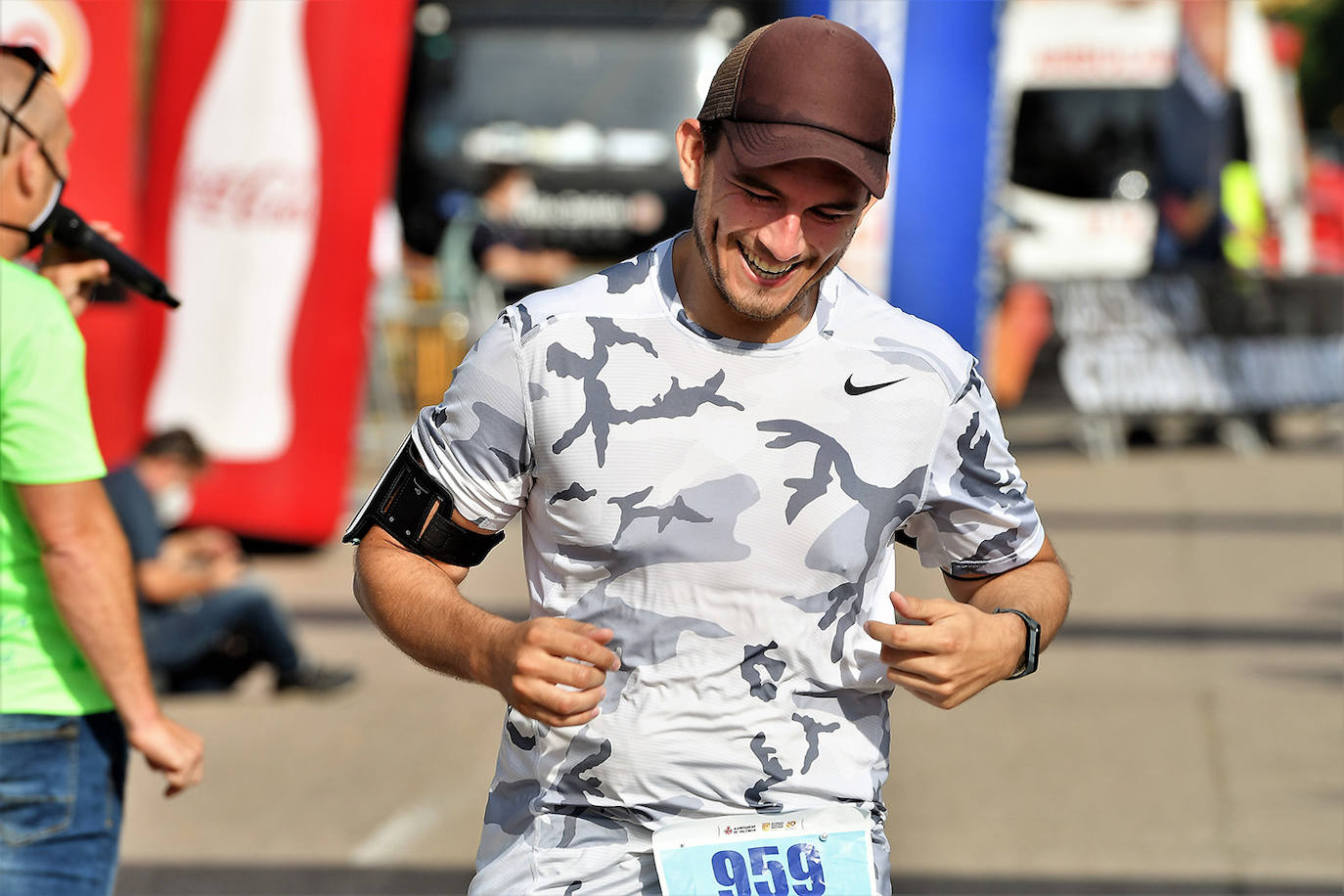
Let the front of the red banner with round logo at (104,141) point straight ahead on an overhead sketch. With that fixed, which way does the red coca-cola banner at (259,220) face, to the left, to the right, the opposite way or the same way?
the same way

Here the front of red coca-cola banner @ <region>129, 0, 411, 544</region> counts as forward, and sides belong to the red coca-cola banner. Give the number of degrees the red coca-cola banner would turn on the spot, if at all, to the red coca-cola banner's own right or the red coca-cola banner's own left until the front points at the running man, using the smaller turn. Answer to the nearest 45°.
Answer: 0° — it already faces them

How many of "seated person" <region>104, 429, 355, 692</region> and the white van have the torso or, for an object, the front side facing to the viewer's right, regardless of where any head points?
1

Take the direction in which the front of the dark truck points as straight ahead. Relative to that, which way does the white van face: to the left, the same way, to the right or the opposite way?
the same way

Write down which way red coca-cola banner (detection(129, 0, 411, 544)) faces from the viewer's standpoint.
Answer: facing the viewer

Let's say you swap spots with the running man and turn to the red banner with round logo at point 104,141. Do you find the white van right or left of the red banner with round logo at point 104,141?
right

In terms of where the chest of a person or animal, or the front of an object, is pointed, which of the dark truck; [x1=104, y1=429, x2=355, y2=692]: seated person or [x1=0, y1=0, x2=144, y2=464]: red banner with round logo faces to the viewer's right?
the seated person

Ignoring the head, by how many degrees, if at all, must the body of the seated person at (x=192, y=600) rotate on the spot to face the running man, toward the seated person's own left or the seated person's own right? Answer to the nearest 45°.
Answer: approximately 90° to the seated person's own right

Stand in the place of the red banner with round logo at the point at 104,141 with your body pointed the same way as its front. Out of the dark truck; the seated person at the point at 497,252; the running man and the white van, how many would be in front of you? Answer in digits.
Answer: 1

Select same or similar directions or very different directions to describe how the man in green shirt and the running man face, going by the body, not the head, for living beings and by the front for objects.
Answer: very different directions

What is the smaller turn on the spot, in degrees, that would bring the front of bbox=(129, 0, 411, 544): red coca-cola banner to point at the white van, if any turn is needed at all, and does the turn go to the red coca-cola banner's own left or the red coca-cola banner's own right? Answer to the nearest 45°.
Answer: approximately 135° to the red coca-cola banner's own left

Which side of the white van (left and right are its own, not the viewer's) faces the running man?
front

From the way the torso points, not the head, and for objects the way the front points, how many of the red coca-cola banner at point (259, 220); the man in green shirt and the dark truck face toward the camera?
2

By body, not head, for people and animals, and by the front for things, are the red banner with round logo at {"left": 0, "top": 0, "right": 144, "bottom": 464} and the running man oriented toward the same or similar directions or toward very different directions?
same or similar directions
